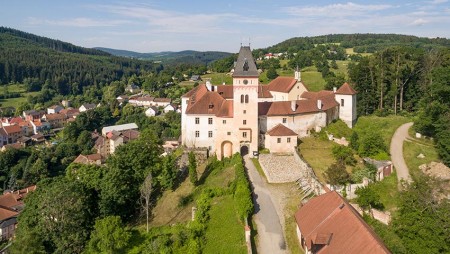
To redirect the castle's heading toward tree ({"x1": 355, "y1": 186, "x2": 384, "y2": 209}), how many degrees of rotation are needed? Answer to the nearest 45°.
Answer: approximately 45° to its left

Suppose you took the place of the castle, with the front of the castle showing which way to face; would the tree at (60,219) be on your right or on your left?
on your right

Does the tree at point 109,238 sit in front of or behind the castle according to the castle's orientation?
in front

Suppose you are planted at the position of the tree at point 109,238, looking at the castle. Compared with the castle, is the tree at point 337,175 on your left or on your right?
right

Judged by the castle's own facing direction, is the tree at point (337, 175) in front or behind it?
in front

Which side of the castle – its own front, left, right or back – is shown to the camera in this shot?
front
